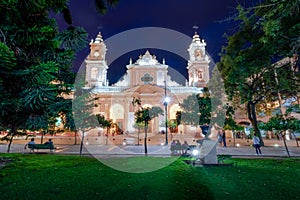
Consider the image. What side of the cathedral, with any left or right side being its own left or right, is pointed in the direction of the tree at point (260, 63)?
front

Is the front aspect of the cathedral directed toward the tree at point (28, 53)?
yes

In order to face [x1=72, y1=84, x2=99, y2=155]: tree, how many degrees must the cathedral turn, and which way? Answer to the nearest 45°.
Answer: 0° — it already faces it

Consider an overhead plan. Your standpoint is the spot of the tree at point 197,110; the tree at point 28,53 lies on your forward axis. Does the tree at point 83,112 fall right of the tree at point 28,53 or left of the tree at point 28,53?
right

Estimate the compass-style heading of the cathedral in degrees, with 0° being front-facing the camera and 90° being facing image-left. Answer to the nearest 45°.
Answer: approximately 0°

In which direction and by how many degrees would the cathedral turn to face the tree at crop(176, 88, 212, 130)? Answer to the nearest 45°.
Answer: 0° — it already faces it
